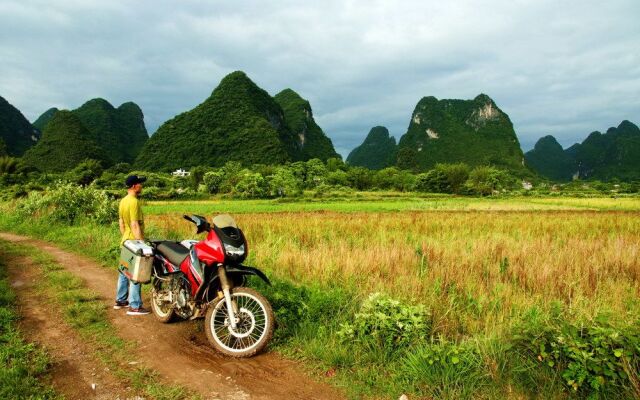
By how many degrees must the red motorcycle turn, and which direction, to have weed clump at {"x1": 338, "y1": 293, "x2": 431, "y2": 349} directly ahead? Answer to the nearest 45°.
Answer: approximately 45° to its left

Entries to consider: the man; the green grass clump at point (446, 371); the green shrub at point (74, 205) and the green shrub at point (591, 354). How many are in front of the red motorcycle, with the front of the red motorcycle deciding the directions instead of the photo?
2

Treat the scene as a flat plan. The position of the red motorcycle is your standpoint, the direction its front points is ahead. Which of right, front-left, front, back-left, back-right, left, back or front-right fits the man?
back

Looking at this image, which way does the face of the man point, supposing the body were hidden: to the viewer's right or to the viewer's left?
to the viewer's right

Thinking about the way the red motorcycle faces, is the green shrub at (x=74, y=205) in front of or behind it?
behind

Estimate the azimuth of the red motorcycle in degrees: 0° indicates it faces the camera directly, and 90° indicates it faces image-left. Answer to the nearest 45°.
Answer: approximately 315°

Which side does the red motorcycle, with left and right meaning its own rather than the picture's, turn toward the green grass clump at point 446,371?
front

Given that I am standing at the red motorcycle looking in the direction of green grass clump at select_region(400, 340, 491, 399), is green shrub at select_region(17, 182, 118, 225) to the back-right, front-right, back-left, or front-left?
back-left

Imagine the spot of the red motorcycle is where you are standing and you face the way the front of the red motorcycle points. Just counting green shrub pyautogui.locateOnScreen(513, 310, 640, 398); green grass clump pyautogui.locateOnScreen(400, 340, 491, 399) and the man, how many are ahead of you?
2

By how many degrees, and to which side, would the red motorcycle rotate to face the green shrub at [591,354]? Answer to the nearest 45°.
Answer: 0° — it already faces it
